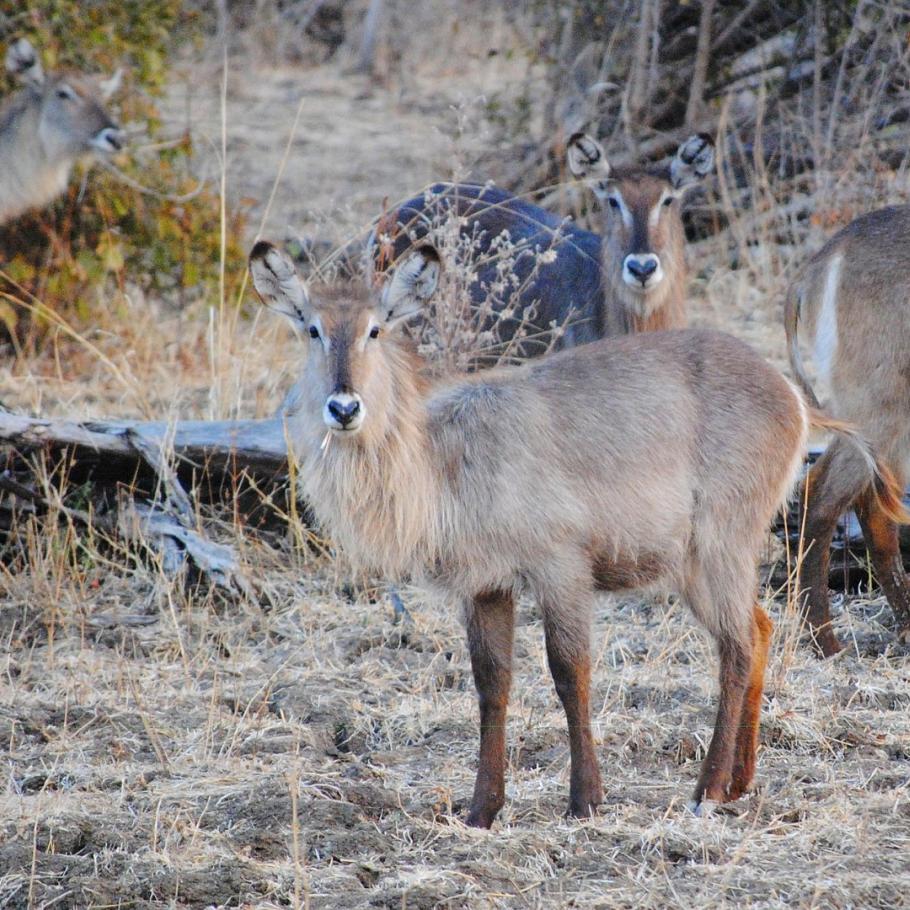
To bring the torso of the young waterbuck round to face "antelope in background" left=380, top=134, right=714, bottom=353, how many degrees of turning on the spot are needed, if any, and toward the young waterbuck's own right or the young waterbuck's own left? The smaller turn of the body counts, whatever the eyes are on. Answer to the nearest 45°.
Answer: approximately 135° to the young waterbuck's own right

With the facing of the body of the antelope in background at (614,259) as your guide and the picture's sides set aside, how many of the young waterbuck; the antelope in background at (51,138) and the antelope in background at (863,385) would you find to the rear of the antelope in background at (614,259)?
1

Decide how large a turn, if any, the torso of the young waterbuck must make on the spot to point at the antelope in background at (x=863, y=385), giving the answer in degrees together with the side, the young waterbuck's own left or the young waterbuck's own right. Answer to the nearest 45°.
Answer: approximately 180°

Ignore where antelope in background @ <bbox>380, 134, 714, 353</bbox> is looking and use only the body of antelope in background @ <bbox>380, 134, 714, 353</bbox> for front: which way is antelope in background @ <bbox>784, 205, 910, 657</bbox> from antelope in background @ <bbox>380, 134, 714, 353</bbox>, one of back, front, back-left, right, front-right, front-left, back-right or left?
front

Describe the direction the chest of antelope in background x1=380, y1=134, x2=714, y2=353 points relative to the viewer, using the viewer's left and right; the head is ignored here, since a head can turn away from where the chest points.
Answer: facing the viewer and to the right of the viewer

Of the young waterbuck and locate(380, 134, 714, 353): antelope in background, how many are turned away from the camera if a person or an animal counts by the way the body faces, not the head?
0

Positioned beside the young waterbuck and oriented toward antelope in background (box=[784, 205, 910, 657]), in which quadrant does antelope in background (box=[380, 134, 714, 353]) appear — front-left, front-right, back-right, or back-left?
front-left

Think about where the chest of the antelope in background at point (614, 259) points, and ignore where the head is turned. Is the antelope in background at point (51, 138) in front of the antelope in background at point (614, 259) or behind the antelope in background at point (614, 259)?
behind

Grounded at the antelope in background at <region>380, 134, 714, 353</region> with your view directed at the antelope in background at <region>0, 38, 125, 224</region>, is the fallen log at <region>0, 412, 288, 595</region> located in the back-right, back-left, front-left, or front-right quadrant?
front-left
